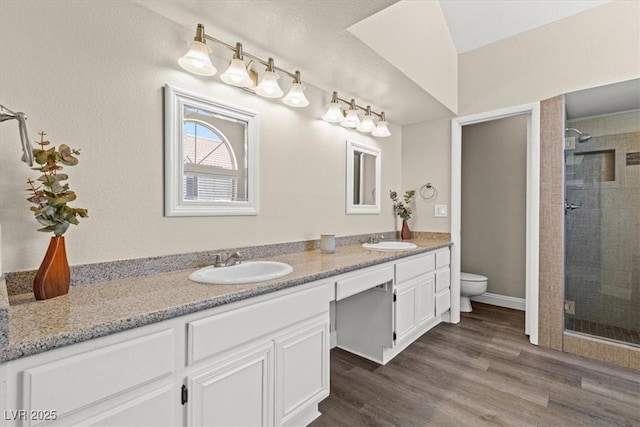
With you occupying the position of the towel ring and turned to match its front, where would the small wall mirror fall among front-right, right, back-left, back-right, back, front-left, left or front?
front-right

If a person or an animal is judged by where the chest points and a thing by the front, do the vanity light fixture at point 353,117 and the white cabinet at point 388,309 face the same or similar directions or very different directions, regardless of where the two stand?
same or similar directions

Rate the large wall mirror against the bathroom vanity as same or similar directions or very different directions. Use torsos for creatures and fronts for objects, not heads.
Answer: same or similar directions

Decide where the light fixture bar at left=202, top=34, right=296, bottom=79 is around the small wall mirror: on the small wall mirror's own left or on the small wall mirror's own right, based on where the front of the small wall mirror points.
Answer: on the small wall mirror's own right

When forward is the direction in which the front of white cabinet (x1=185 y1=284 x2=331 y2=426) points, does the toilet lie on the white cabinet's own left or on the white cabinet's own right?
on the white cabinet's own left

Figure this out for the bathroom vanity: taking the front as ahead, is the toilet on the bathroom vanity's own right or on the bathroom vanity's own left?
on the bathroom vanity's own left

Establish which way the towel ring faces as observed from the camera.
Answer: facing the viewer

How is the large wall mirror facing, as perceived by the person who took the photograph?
facing the viewer and to the right of the viewer

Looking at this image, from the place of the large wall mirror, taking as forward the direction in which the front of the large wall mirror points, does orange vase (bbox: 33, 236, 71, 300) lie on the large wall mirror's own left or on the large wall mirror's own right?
on the large wall mirror's own right

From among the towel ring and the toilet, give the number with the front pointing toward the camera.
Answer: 1

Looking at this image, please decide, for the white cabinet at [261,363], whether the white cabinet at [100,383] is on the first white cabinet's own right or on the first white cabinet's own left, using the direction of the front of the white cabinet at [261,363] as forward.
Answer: on the first white cabinet's own right

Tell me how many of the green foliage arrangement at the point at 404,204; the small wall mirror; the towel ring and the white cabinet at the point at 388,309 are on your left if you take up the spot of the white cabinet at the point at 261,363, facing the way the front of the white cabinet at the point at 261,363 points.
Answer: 4

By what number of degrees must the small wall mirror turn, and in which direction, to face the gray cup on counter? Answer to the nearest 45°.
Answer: approximately 45° to its right
